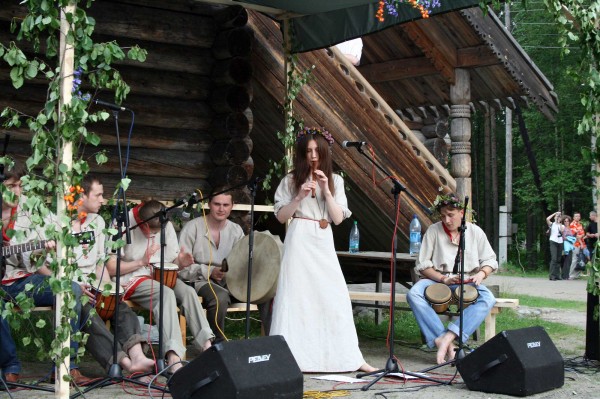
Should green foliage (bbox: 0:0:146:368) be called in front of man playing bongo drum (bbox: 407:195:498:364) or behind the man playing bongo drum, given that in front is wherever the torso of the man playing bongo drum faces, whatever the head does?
in front

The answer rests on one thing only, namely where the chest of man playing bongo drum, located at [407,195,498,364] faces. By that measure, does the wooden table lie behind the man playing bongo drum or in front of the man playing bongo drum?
behind

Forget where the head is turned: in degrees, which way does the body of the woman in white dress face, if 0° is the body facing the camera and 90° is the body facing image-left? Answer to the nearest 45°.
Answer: approximately 0°

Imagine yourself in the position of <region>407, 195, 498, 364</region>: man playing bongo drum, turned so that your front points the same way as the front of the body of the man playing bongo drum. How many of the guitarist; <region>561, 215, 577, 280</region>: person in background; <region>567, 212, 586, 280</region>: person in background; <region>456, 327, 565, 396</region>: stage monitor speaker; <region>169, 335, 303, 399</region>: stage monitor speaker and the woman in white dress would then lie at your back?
2

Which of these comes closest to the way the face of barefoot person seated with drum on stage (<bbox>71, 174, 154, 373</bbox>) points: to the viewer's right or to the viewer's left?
to the viewer's right

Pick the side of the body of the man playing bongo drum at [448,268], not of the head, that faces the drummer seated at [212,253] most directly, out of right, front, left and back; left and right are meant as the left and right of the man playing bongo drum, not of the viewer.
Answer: right

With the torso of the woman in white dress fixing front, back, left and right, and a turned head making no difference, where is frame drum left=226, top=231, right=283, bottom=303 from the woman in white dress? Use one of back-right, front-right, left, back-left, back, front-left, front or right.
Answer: back-right

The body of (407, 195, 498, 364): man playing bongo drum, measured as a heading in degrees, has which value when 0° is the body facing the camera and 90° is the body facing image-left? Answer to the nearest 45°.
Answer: approximately 0°

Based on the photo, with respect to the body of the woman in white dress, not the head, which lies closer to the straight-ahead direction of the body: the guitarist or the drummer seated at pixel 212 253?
the guitarist

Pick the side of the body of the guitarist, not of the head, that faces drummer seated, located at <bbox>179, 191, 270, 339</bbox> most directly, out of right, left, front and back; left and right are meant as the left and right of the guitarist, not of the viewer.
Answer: left

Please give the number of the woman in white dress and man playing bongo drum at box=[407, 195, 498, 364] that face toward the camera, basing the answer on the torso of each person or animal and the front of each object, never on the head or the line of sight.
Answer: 2
